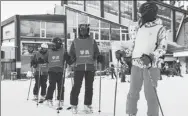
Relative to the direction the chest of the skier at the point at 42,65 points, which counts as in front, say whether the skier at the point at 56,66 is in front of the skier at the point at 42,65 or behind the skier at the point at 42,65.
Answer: in front

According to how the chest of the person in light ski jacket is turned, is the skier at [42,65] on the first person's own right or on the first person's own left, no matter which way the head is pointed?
on the first person's own right

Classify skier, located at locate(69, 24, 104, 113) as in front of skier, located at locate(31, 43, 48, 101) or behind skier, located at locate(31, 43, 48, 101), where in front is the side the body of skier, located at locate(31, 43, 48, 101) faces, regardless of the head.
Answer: in front

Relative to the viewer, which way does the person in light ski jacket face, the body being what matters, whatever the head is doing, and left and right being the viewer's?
facing the viewer and to the left of the viewer

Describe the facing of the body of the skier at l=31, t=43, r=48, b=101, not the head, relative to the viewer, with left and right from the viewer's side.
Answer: facing the viewer and to the right of the viewer

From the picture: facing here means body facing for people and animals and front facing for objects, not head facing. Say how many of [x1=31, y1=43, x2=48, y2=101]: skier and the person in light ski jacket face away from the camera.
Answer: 0

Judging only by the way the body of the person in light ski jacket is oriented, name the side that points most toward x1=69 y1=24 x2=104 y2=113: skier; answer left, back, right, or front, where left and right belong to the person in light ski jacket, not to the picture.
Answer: right

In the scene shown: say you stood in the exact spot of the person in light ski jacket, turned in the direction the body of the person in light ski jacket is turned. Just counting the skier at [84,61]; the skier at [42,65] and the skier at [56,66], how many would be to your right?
3
